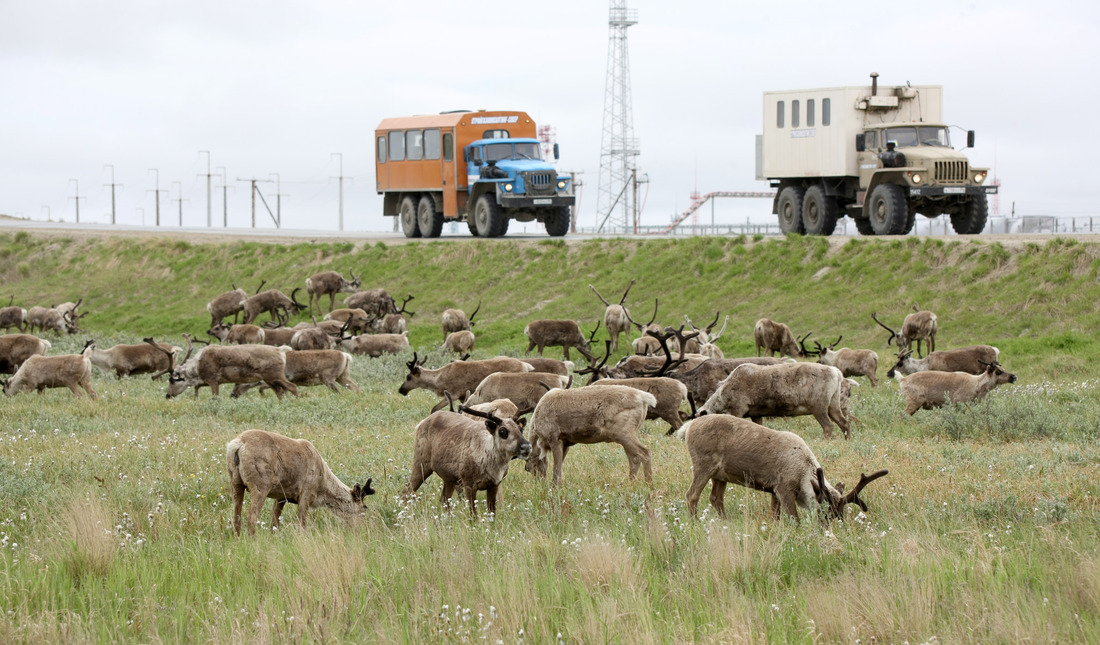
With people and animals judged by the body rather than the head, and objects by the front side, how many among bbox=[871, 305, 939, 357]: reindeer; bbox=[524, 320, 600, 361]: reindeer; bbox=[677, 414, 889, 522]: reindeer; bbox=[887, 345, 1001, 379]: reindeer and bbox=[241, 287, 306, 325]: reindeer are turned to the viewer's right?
3

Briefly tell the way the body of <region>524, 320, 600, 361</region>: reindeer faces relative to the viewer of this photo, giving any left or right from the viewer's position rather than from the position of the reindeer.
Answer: facing to the right of the viewer

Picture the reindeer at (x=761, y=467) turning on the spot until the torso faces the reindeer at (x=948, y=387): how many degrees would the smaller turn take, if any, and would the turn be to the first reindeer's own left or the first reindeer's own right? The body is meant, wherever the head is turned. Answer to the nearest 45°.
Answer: approximately 90° to the first reindeer's own left

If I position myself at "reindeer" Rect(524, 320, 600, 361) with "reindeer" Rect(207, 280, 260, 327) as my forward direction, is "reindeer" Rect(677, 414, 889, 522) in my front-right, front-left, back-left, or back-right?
back-left

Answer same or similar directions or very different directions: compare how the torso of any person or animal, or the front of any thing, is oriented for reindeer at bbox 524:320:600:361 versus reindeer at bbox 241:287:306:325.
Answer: same or similar directions

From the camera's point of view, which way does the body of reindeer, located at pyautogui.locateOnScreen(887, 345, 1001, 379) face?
to the viewer's left

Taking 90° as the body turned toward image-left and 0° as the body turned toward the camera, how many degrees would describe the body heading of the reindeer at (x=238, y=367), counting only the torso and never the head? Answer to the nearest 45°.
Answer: approximately 90°

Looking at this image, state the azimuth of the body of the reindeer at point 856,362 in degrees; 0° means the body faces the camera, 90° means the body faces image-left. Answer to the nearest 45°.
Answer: approximately 90°

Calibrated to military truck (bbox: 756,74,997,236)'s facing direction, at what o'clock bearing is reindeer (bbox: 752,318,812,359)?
The reindeer is roughly at 2 o'clock from the military truck.

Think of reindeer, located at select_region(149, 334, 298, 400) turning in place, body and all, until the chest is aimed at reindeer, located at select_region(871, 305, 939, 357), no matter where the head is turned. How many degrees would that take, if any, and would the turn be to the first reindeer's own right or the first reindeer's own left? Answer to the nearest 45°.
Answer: approximately 180°

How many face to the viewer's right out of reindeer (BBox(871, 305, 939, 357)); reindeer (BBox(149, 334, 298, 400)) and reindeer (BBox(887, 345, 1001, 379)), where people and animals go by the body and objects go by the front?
0

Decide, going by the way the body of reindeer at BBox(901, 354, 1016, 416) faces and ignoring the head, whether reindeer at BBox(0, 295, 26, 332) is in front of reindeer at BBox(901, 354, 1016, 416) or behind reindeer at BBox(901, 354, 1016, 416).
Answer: behind

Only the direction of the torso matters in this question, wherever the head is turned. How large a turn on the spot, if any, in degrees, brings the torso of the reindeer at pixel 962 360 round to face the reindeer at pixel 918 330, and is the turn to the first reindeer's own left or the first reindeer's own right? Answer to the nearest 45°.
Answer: approximately 90° to the first reindeer's own right

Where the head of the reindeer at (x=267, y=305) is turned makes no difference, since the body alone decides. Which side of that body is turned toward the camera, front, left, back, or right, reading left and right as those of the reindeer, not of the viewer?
right

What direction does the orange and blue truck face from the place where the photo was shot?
facing the viewer and to the right of the viewer
